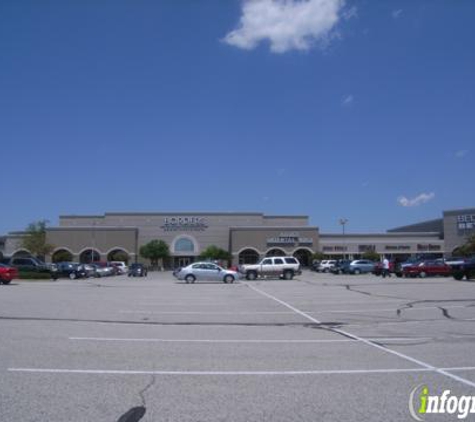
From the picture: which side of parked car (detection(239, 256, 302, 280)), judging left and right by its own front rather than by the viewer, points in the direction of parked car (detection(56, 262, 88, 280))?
front

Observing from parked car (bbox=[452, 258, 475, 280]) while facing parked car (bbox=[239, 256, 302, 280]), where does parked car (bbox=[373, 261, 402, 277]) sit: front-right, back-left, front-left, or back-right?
front-right

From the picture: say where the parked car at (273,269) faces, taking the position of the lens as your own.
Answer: facing to the left of the viewer

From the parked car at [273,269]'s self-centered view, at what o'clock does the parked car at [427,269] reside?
the parked car at [427,269] is roughly at 6 o'clock from the parked car at [273,269].

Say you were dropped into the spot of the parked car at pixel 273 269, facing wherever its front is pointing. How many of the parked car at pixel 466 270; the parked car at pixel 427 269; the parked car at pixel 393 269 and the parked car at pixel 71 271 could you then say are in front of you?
1
